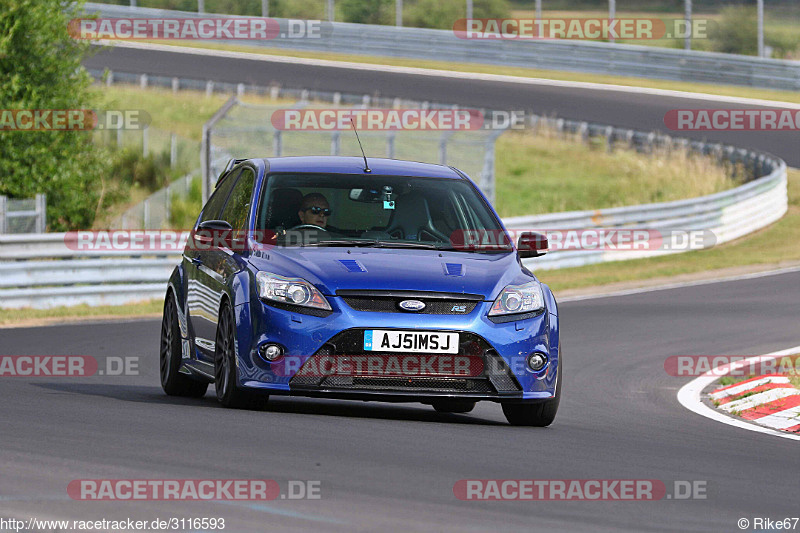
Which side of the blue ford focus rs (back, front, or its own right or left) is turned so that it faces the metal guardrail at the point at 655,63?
back

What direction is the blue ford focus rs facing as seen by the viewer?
toward the camera

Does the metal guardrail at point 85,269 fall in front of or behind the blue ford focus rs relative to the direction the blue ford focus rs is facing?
behind

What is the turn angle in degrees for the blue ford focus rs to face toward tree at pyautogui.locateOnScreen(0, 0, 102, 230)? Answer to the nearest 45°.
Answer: approximately 180°

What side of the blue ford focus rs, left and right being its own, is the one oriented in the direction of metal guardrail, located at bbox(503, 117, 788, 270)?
back

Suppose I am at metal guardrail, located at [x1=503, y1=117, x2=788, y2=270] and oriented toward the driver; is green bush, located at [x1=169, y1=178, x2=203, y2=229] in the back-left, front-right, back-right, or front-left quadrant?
front-right

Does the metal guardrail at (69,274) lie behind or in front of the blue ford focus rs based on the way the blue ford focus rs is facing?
behind

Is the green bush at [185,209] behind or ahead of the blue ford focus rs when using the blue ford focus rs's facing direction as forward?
behind
